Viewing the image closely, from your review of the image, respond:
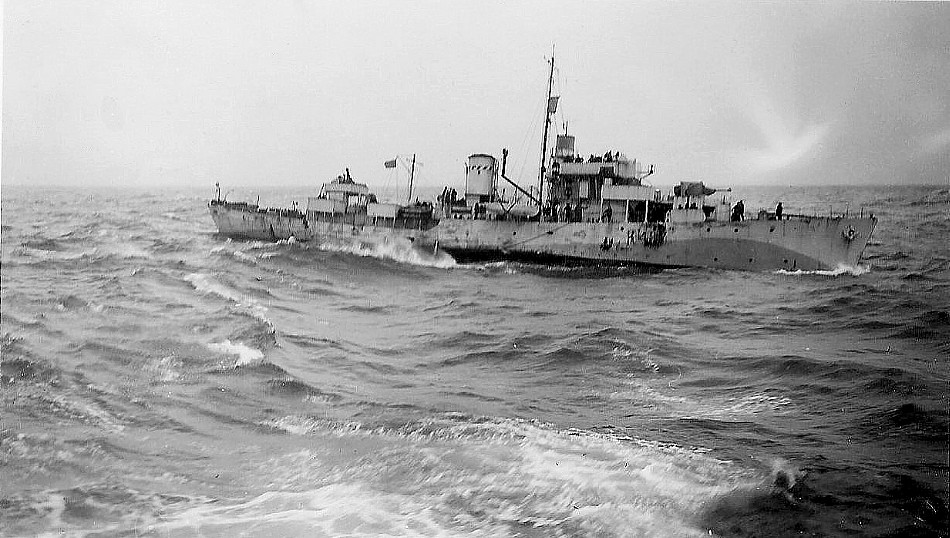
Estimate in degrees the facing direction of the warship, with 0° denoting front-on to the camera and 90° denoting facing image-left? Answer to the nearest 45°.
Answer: approximately 270°
